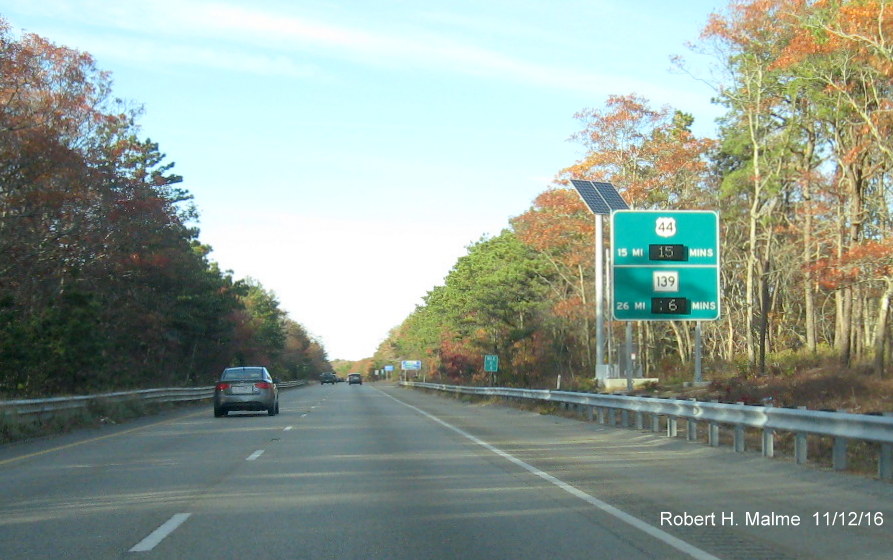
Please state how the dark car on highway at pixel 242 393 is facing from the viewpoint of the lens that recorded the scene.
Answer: facing away from the viewer

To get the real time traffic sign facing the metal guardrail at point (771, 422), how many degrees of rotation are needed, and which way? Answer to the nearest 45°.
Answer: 0° — it already faces it

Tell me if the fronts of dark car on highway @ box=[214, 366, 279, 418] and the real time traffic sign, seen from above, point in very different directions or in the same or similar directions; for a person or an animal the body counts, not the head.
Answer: very different directions

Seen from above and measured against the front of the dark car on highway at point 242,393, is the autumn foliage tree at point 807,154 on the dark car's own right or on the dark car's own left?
on the dark car's own right

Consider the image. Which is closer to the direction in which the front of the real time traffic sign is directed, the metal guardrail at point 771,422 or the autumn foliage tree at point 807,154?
the metal guardrail

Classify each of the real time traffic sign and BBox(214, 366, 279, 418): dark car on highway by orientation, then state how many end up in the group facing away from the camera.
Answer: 1

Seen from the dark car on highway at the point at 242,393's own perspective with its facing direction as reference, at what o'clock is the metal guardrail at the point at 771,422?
The metal guardrail is roughly at 5 o'clock from the dark car on highway.

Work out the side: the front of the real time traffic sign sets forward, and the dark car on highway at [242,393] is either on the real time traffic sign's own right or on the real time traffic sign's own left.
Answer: on the real time traffic sign's own right

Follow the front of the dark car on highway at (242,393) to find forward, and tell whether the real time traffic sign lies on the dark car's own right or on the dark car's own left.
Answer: on the dark car's own right

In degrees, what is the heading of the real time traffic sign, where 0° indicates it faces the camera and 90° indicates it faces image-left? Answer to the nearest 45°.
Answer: approximately 0°

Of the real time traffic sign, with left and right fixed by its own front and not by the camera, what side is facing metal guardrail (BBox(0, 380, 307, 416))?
right

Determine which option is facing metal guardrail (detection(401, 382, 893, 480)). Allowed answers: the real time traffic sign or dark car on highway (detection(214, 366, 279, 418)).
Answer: the real time traffic sign
